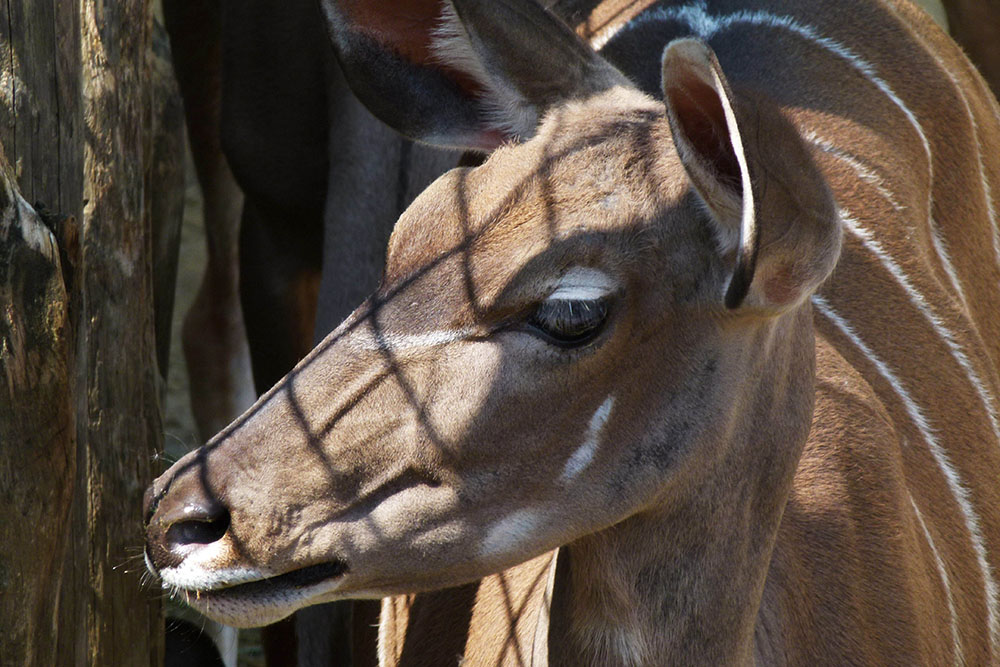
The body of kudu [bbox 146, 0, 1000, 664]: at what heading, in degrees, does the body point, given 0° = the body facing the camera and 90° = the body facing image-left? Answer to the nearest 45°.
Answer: approximately 45°
